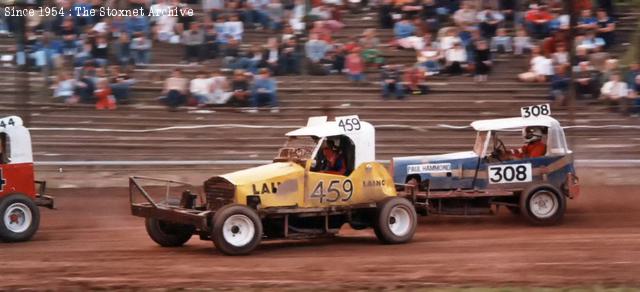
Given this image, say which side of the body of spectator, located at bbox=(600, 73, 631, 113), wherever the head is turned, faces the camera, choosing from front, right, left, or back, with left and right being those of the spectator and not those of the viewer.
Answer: front

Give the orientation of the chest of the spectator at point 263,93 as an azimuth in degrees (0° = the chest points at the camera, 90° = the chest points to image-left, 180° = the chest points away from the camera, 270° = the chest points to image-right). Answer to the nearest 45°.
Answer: approximately 0°

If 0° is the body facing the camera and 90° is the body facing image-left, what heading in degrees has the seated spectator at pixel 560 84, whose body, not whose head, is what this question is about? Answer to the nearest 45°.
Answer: approximately 0°

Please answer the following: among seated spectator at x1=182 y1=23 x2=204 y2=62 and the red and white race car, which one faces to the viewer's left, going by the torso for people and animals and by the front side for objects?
the red and white race car

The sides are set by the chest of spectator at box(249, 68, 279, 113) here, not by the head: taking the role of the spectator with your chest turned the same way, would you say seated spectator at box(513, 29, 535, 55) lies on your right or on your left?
on your left

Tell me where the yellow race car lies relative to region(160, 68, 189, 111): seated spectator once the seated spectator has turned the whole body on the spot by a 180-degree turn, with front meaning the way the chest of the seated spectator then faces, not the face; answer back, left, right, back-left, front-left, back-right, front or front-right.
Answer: back-right

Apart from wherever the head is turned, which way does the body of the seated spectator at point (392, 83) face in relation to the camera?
toward the camera

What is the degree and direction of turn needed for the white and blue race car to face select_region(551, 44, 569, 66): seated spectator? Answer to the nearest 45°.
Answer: approximately 90° to its right

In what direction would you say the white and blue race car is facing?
to the viewer's left

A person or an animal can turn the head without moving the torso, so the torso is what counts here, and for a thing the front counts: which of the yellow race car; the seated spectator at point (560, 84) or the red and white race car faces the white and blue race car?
the seated spectator

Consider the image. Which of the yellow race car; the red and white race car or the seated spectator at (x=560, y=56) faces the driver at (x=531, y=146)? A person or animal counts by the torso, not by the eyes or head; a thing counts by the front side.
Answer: the seated spectator

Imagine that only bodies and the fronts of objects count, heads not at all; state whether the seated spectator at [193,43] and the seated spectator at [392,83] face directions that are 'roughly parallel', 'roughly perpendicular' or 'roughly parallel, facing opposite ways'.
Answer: roughly parallel

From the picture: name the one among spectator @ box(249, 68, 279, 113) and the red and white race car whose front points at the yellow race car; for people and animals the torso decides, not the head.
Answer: the spectator

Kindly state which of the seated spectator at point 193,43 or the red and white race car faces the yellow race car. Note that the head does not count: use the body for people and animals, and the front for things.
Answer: the seated spectator

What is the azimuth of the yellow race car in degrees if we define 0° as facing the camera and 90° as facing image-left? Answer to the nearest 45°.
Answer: approximately 45°

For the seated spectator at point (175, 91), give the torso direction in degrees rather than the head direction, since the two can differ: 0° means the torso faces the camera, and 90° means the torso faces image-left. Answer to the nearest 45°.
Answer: approximately 45°
